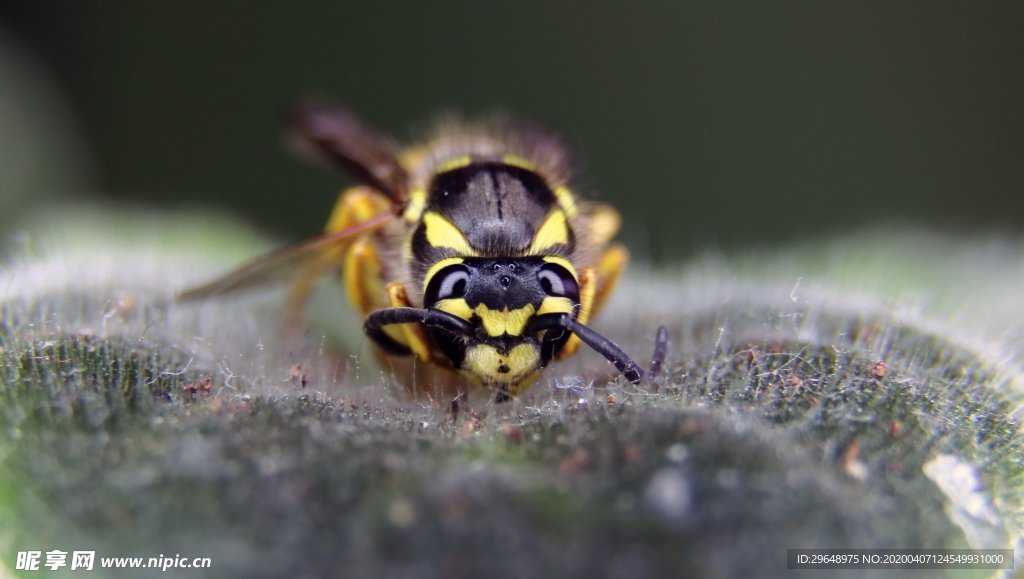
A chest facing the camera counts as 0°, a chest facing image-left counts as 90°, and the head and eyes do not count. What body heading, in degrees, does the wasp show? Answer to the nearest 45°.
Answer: approximately 0°
